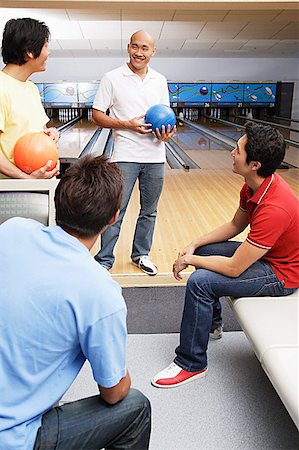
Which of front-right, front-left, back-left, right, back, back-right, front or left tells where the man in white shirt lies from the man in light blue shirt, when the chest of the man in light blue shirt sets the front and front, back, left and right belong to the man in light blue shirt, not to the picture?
front-left

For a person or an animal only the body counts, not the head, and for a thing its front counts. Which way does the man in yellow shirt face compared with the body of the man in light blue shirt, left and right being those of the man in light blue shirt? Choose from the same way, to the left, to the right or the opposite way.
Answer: to the right

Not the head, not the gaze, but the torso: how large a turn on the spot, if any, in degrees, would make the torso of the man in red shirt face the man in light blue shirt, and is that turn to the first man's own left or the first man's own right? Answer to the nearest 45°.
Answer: approximately 45° to the first man's own left

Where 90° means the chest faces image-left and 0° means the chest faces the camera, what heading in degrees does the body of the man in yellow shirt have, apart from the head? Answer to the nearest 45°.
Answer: approximately 315°

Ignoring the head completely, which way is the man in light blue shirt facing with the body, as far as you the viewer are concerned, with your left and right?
facing away from the viewer and to the right of the viewer

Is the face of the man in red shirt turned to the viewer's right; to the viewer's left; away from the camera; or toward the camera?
to the viewer's left

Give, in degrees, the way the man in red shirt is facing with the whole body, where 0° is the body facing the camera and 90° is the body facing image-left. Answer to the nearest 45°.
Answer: approximately 90°

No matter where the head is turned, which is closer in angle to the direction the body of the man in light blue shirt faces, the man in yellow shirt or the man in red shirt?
the man in red shirt

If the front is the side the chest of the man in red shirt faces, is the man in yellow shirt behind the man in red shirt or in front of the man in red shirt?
in front

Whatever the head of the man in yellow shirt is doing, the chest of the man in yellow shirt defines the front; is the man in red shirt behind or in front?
in front

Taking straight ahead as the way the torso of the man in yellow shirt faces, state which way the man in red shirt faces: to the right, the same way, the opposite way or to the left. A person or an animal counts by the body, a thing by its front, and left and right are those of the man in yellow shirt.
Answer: the opposite way

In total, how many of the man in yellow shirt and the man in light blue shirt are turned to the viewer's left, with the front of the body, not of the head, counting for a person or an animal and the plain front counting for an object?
0

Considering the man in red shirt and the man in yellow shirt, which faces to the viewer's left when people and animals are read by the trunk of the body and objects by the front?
the man in red shirt

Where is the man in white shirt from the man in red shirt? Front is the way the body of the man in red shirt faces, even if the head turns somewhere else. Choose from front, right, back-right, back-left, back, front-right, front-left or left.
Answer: front-right
